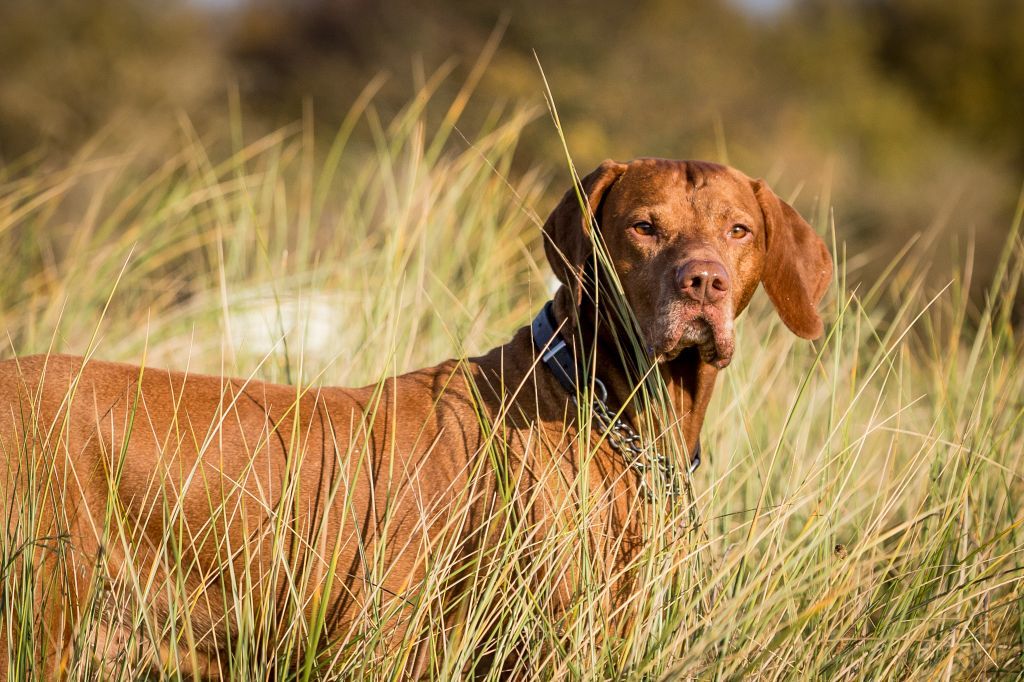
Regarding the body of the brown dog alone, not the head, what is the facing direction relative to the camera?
to the viewer's right
